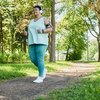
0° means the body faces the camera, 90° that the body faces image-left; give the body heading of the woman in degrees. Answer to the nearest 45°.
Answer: approximately 45°
